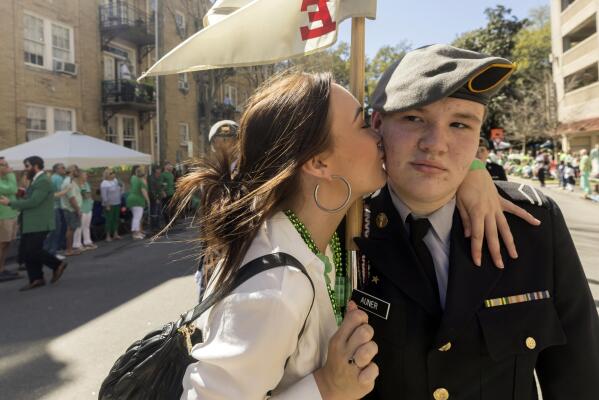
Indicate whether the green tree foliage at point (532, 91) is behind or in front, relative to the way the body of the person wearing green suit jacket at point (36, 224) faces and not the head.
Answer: behind

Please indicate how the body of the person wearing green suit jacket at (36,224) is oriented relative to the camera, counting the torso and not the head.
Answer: to the viewer's left

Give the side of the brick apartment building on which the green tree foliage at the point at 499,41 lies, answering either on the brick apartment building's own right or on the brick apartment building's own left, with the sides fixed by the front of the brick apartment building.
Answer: on the brick apartment building's own left

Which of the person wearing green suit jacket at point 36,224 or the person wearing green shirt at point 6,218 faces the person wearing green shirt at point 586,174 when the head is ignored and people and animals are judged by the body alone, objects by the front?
the person wearing green shirt at point 6,218

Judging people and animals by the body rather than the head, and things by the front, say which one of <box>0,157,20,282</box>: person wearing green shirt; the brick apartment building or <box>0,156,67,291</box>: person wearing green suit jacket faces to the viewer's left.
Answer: <box>0,156,67,291</box>: person wearing green suit jacket

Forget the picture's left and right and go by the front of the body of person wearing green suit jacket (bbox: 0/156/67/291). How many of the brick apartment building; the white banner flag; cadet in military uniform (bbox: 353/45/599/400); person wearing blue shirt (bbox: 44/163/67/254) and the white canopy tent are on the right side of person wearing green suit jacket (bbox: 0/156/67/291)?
3

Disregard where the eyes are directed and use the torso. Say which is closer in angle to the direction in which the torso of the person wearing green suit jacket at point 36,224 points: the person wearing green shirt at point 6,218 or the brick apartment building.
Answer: the person wearing green shirt

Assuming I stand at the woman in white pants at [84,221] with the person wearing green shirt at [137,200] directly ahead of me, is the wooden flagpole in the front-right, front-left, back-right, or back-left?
back-right

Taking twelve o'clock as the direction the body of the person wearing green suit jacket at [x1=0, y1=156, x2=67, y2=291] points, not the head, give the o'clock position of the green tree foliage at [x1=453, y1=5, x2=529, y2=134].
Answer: The green tree foliage is roughly at 5 o'clock from the person wearing green suit jacket.

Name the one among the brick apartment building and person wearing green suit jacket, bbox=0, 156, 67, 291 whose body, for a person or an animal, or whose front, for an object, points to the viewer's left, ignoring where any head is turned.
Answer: the person wearing green suit jacket
